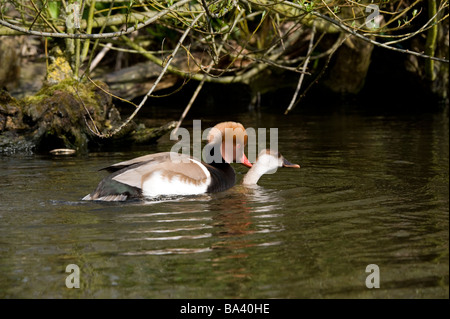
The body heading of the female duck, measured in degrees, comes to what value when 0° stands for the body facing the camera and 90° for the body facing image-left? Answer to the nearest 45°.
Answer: approximately 270°

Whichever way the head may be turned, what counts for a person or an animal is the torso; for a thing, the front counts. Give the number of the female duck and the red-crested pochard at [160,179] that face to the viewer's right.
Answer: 2

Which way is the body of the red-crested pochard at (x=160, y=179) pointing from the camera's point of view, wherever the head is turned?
to the viewer's right

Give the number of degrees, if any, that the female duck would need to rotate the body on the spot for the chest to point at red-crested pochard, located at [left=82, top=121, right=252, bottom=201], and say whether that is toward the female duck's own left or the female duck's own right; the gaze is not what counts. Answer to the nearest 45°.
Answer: approximately 135° to the female duck's own right

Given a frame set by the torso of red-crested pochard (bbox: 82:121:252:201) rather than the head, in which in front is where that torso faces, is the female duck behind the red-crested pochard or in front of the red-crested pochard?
in front
